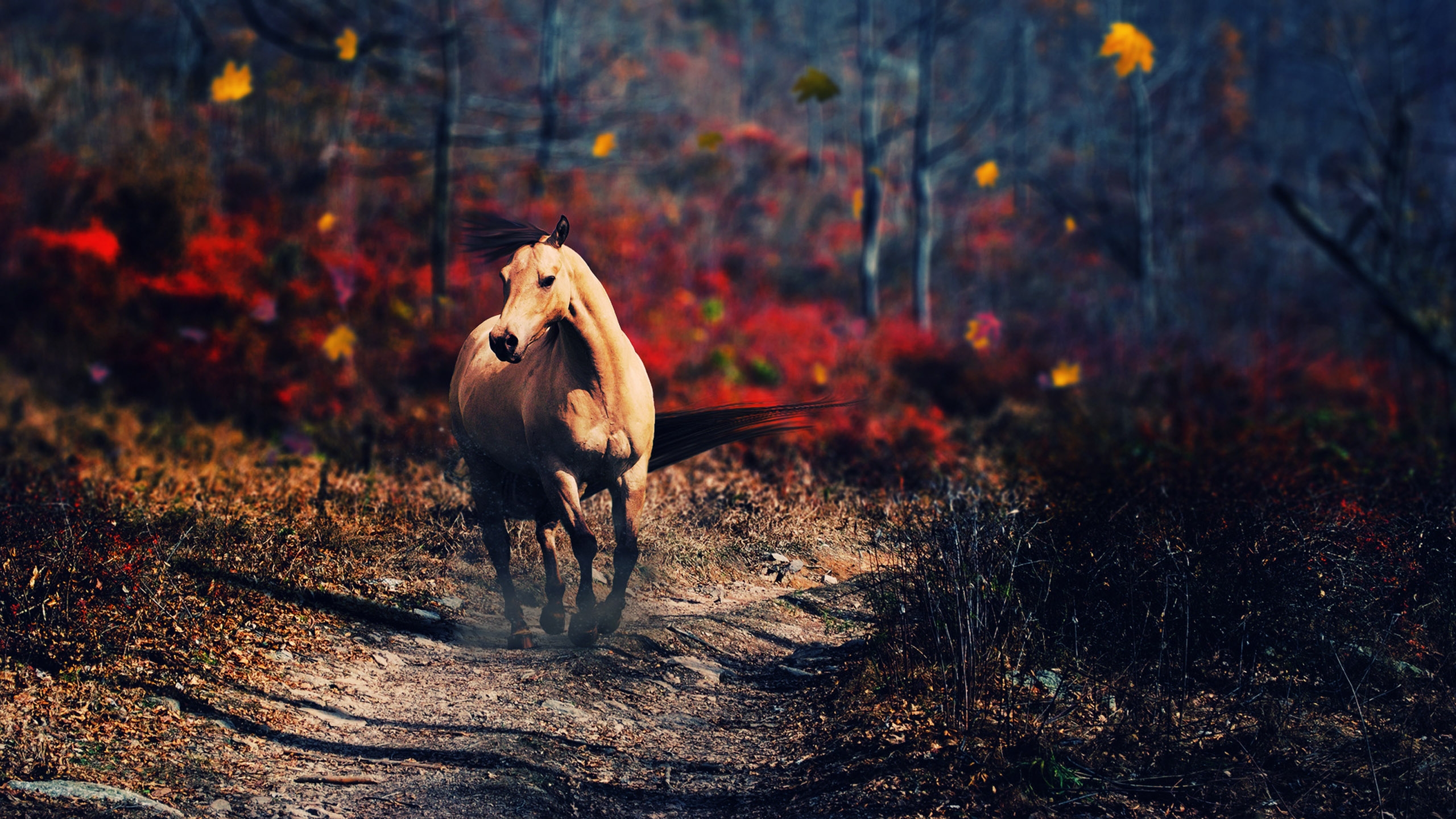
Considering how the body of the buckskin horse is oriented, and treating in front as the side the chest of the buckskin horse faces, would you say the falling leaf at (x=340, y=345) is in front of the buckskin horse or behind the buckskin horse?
behind

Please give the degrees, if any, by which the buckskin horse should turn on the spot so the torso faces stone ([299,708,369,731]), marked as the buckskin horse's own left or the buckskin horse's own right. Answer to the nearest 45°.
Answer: approximately 90° to the buckskin horse's own right

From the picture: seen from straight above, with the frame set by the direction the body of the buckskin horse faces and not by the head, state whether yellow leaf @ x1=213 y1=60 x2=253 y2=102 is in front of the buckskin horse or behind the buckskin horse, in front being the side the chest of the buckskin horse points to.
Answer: behind

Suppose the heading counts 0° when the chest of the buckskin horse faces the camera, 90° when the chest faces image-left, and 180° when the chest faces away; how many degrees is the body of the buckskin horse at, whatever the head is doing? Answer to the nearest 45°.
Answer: approximately 315°

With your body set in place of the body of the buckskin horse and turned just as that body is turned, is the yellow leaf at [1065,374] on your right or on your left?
on your left

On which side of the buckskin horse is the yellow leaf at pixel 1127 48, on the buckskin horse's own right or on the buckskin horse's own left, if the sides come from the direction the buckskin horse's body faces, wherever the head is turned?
on the buckskin horse's own left

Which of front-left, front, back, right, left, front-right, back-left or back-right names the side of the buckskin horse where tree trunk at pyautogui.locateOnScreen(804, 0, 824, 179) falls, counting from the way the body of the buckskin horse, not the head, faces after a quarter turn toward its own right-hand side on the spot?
back-right

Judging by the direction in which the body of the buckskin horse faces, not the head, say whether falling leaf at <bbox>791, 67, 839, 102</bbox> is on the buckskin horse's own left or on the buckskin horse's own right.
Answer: on the buckskin horse's own left

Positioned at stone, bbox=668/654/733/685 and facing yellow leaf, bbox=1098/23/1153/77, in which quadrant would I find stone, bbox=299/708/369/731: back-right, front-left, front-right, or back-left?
back-left
